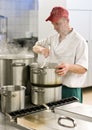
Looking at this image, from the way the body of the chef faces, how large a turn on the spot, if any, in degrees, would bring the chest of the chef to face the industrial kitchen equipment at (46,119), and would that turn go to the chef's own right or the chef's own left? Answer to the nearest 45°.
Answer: approximately 45° to the chef's own left

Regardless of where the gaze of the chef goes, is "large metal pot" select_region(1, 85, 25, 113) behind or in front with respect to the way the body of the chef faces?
in front

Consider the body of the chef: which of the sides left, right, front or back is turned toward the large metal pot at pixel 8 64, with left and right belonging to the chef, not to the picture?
front

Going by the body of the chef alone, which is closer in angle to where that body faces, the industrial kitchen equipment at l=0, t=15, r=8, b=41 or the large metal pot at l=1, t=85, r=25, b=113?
the large metal pot

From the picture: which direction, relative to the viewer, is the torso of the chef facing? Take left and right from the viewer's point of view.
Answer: facing the viewer and to the left of the viewer
